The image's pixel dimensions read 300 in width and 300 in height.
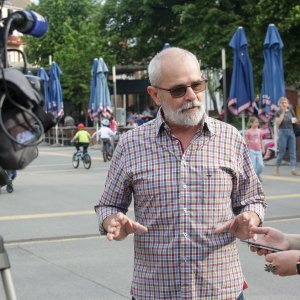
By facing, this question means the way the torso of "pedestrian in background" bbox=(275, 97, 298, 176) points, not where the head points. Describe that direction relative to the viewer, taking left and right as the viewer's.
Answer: facing the viewer

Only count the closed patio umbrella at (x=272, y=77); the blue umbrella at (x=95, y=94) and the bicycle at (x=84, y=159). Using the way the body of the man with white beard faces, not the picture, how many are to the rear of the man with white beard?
3

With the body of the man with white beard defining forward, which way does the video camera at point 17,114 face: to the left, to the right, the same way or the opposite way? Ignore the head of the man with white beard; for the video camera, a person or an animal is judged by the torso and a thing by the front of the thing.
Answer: to the left

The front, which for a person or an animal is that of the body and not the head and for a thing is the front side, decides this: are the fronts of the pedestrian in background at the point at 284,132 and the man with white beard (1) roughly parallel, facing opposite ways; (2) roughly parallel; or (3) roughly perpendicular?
roughly parallel

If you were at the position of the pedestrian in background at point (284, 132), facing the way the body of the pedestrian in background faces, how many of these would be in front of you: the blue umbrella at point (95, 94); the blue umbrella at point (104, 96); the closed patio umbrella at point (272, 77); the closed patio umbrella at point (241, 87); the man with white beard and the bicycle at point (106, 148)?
1

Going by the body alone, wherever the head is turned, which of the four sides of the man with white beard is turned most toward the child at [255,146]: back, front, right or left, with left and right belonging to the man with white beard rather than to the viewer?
back

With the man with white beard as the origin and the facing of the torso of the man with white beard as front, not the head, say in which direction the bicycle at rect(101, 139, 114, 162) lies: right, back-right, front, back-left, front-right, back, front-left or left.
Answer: back

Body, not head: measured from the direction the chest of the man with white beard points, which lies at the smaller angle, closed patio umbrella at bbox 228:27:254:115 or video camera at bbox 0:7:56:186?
the video camera

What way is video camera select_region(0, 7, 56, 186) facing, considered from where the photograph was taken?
facing to the right of the viewer

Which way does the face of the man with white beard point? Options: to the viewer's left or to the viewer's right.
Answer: to the viewer's right

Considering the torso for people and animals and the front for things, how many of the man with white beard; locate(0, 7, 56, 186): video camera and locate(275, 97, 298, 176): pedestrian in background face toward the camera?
2

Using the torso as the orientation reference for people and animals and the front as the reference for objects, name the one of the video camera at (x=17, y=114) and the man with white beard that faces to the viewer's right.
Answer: the video camera

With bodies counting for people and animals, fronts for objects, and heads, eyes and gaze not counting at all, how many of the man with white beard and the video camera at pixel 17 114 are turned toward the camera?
1

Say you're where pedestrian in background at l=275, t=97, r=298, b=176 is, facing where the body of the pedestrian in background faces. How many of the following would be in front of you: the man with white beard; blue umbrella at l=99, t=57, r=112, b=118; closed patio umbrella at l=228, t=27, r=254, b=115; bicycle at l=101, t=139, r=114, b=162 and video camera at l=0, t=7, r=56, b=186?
2

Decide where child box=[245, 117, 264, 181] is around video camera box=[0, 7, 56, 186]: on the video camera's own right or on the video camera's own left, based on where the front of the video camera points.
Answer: on the video camera's own left

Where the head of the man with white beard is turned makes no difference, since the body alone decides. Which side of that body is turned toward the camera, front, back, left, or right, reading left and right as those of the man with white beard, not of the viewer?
front
